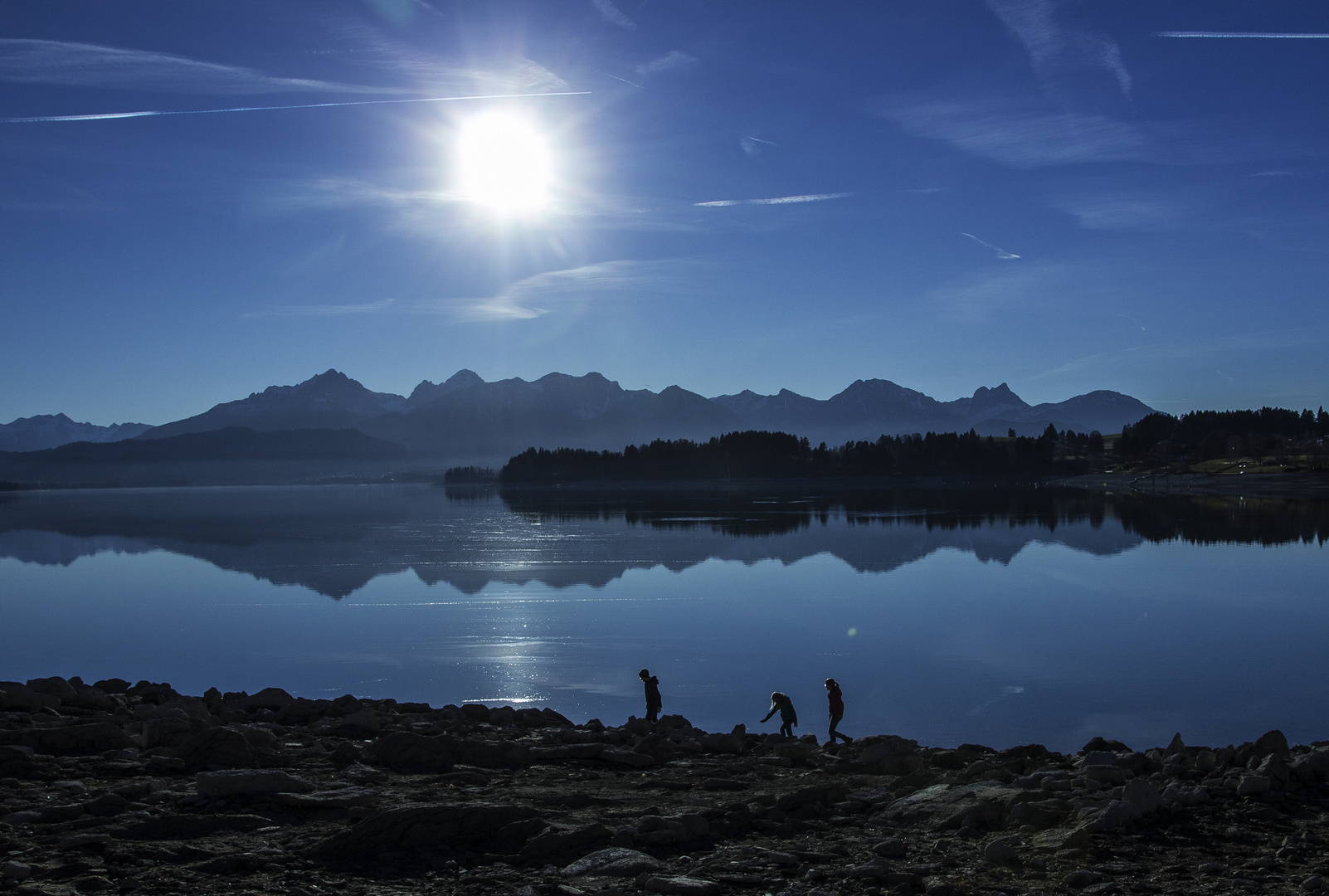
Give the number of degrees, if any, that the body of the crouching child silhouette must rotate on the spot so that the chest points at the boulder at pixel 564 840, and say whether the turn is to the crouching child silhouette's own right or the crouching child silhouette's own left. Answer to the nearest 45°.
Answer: approximately 90° to the crouching child silhouette's own left

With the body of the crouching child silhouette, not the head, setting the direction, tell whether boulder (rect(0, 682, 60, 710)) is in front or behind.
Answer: in front

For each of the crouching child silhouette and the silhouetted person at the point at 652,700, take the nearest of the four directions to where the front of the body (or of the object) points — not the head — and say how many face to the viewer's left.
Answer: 2

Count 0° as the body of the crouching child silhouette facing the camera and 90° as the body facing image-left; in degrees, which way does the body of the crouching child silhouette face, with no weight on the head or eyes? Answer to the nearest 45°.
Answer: approximately 90°

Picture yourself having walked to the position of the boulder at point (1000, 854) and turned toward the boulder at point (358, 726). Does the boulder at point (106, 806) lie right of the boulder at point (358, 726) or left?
left

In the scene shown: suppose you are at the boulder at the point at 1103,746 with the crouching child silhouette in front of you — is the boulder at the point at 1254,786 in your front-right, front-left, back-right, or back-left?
back-left

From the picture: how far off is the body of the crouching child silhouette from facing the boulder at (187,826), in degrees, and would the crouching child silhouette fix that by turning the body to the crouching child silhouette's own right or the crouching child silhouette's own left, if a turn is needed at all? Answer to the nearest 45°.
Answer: approximately 45° to the crouching child silhouette's own left

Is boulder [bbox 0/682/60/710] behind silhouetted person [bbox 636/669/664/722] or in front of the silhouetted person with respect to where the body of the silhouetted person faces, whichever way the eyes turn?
in front

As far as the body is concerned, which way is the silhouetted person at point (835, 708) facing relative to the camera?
to the viewer's left

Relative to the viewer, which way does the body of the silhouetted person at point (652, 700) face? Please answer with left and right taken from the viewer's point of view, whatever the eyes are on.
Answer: facing to the left of the viewer

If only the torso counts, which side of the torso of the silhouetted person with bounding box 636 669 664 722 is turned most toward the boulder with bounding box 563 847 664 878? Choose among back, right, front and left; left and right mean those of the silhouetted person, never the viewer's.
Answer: left
